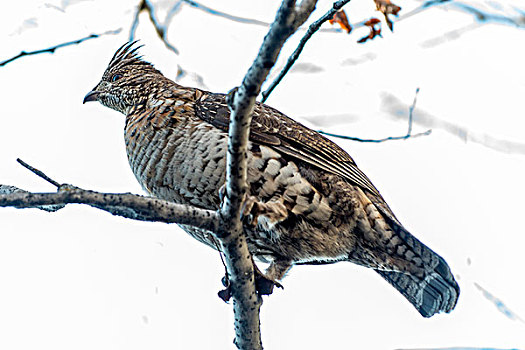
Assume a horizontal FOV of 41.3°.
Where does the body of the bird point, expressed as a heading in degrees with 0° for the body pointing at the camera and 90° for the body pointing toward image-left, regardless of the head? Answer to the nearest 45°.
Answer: approximately 90°
